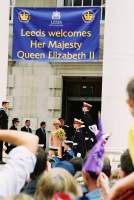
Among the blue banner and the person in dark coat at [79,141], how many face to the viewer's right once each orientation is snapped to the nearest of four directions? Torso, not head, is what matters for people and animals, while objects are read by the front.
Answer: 0

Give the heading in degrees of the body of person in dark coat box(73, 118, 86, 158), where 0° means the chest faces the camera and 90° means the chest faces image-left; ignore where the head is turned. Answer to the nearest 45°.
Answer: approximately 45°

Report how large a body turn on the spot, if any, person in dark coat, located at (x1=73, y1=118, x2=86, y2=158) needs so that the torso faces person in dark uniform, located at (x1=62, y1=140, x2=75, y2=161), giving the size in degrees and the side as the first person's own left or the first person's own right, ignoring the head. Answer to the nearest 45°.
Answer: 0° — they already face them

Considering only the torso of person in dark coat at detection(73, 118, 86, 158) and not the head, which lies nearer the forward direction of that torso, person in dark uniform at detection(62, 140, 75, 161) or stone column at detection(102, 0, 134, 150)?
the person in dark uniform

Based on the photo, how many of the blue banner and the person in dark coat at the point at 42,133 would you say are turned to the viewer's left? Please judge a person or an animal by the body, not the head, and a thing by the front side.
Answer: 0

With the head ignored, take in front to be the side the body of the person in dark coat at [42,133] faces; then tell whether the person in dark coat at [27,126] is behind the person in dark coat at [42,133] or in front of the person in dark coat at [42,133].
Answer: behind

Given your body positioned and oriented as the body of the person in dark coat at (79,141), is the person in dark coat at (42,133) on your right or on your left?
on your right
